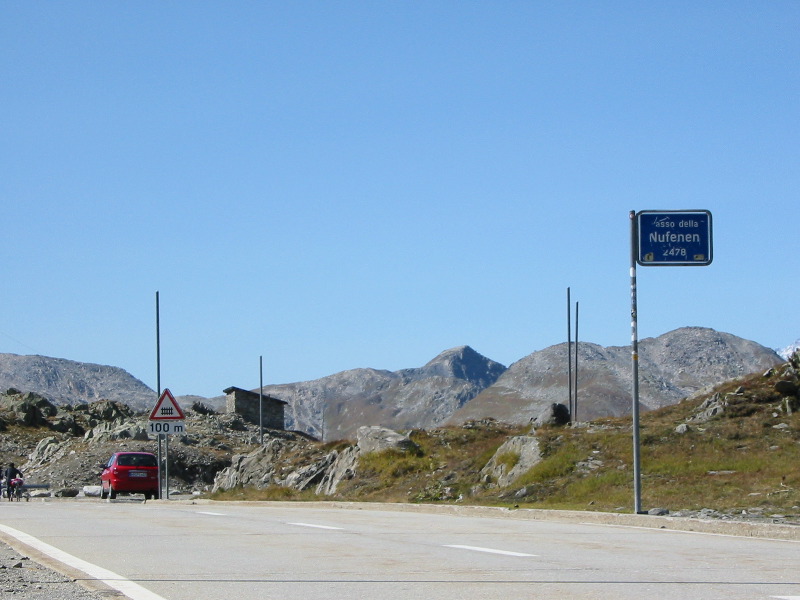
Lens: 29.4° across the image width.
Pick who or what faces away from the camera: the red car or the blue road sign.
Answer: the red car

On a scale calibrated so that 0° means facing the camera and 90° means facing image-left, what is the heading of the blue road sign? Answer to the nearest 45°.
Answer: approximately 0°

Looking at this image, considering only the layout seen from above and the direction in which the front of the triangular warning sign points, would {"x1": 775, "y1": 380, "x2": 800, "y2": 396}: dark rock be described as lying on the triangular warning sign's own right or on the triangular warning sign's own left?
on the triangular warning sign's own left

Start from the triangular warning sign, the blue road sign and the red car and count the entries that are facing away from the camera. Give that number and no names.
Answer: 1

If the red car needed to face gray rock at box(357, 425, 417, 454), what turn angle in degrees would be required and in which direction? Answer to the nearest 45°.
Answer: approximately 90° to its right

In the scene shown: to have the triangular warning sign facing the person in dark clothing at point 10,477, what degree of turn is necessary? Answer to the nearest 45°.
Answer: approximately 135° to its right

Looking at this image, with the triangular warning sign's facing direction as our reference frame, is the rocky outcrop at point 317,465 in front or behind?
behind

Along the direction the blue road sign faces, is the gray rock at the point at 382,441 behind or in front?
behind

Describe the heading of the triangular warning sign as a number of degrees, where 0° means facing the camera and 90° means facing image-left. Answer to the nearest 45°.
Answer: approximately 0°

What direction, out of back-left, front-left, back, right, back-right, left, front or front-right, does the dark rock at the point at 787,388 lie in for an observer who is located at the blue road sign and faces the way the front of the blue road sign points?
back

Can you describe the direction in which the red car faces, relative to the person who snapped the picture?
facing away from the viewer
